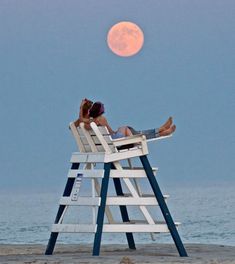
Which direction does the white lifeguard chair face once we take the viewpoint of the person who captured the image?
facing away from the viewer and to the right of the viewer
